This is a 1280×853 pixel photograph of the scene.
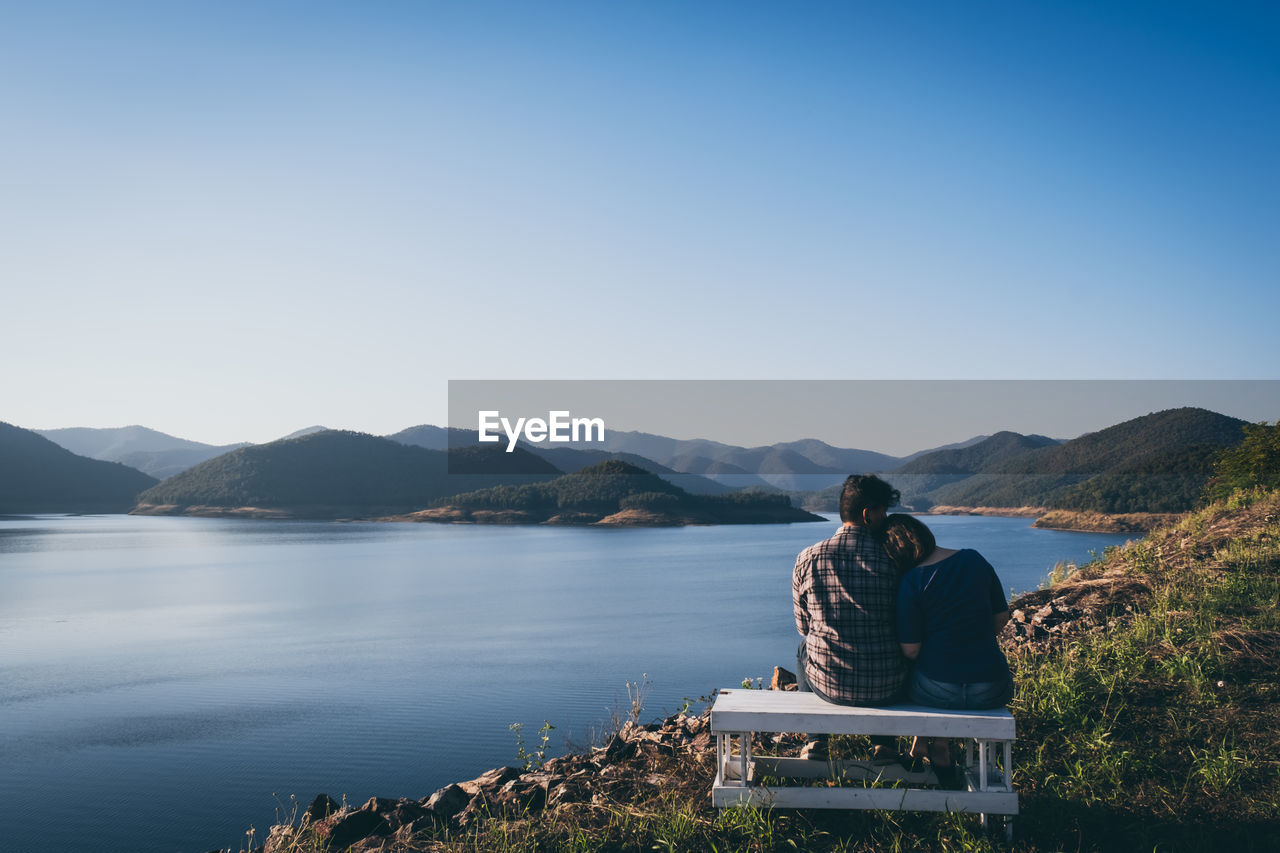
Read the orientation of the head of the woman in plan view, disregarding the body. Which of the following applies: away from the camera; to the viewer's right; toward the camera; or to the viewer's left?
away from the camera

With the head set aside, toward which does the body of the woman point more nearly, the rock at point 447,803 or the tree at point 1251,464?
the tree

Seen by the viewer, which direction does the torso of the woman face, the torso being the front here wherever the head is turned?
away from the camera

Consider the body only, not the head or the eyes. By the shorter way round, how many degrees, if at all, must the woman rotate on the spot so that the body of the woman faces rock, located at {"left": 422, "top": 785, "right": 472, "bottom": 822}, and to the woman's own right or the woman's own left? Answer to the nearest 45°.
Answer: approximately 90° to the woman's own left

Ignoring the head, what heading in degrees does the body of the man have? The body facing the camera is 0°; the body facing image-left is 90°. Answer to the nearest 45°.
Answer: approximately 180°

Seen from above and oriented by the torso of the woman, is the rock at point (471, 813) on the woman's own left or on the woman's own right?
on the woman's own left

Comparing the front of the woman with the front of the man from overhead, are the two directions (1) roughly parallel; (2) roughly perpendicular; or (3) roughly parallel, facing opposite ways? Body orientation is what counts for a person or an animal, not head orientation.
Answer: roughly parallel

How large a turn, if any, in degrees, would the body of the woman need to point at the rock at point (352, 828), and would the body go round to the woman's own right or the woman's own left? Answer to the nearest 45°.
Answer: approximately 90° to the woman's own left

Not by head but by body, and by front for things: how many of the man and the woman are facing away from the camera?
2

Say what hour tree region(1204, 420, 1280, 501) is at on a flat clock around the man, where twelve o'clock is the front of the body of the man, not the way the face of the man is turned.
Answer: The tree is roughly at 1 o'clock from the man.

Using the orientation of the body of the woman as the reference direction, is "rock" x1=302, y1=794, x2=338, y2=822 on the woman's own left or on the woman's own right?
on the woman's own left

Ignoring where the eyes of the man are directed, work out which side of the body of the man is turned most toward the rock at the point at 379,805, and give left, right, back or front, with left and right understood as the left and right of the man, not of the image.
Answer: left

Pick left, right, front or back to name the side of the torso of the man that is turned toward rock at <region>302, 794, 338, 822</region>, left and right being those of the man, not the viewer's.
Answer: left
